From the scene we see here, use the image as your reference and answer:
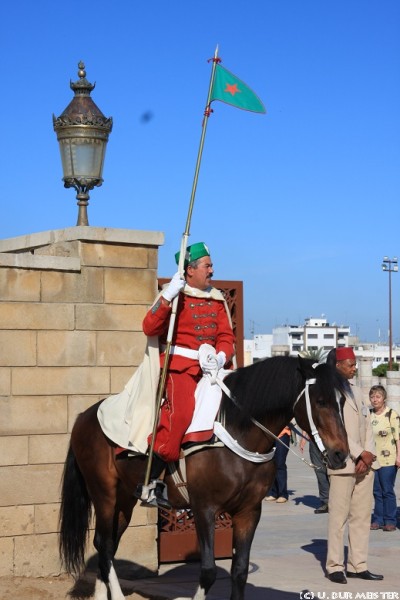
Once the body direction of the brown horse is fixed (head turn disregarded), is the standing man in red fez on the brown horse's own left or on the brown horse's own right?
on the brown horse's own left

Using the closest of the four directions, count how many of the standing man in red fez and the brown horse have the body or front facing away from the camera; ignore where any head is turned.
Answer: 0

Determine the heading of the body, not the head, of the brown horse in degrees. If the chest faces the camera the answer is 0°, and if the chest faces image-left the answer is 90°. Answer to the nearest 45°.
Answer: approximately 315°

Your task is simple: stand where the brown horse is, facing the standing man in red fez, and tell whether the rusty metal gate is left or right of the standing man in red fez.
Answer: left
